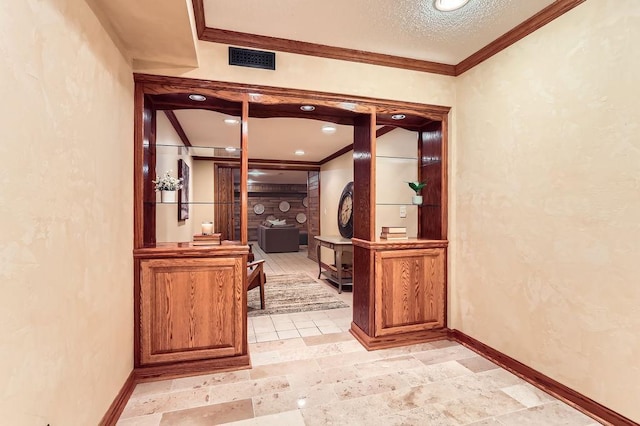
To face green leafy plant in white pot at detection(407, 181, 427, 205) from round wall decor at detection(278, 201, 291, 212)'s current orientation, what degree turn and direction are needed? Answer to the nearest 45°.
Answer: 0° — it already faces it

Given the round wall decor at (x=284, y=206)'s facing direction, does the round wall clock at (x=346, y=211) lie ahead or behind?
ahead

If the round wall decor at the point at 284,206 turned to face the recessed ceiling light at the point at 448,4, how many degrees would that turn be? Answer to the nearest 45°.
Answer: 0° — it already faces it

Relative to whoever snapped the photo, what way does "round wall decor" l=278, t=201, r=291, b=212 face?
facing the viewer

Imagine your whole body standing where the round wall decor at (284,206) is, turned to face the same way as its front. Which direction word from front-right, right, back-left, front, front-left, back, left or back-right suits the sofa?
front

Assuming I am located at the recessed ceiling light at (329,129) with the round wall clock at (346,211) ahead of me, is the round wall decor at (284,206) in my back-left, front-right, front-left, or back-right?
front-left

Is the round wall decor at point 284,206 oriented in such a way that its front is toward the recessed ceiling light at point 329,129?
yes

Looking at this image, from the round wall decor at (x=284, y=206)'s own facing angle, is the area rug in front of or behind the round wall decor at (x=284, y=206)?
in front
